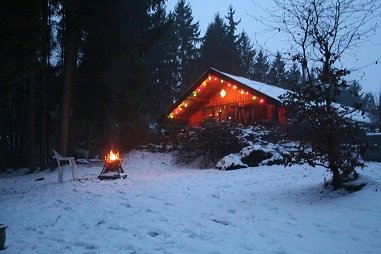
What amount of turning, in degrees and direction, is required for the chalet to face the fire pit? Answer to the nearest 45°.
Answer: approximately 45° to its left

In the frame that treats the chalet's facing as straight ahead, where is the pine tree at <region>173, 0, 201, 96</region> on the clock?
The pine tree is roughly at 4 o'clock from the chalet.

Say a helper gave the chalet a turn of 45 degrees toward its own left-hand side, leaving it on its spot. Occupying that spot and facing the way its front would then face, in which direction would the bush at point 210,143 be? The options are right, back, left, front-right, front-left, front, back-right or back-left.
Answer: front

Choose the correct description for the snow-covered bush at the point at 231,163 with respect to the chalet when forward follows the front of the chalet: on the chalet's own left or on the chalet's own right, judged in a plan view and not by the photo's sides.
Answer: on the chalet's own left

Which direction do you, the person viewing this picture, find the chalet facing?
facing the viewer and to the left of the viewer

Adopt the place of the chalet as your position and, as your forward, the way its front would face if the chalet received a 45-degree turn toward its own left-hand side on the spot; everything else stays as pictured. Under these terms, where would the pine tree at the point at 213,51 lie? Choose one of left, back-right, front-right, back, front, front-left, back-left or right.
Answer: back
